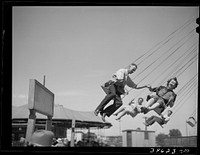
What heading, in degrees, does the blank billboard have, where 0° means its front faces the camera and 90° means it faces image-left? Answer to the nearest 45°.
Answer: approximately 315°

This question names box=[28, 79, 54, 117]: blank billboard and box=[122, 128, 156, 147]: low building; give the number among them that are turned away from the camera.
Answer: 0

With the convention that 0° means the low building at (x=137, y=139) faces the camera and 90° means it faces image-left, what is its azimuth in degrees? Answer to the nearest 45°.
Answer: approximately 0°

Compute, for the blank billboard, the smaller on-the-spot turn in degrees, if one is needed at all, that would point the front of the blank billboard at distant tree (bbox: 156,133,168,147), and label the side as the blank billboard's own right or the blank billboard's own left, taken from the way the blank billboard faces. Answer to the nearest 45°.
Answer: approximately 45° to the blank billboard's own left

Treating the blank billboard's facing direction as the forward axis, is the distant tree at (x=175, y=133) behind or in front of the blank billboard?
in front
